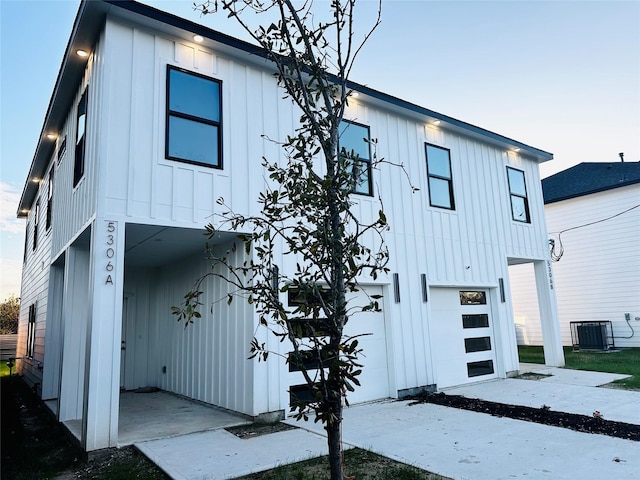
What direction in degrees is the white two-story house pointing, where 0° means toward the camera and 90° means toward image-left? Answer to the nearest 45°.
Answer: approximately 315°

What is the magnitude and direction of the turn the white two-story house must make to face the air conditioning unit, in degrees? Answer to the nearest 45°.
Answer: approximately 90° to its left

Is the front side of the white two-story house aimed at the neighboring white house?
no
